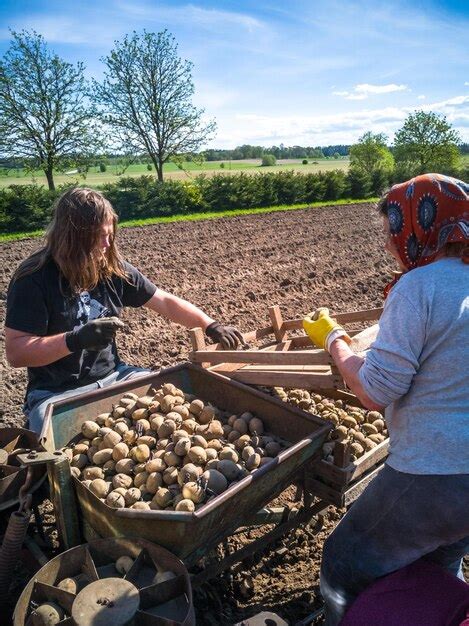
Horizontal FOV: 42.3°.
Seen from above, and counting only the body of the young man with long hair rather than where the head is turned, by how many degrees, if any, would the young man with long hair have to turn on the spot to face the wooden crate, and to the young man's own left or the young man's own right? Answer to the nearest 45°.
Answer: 0° — they already face it

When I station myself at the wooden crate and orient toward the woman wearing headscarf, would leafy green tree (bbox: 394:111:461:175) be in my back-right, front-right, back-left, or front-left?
back-left

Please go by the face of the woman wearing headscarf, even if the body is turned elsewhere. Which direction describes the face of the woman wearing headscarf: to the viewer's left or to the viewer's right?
to the viewer's left

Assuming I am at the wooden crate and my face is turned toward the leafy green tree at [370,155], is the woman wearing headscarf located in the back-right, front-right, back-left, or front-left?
back-right

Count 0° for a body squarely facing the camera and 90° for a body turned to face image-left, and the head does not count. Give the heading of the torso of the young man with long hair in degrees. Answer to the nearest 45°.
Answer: approximately 315°

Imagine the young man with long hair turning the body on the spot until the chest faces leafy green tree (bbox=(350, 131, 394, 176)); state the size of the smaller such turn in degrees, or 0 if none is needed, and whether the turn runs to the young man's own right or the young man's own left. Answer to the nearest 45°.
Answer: approximately 90° to the young man's own left
